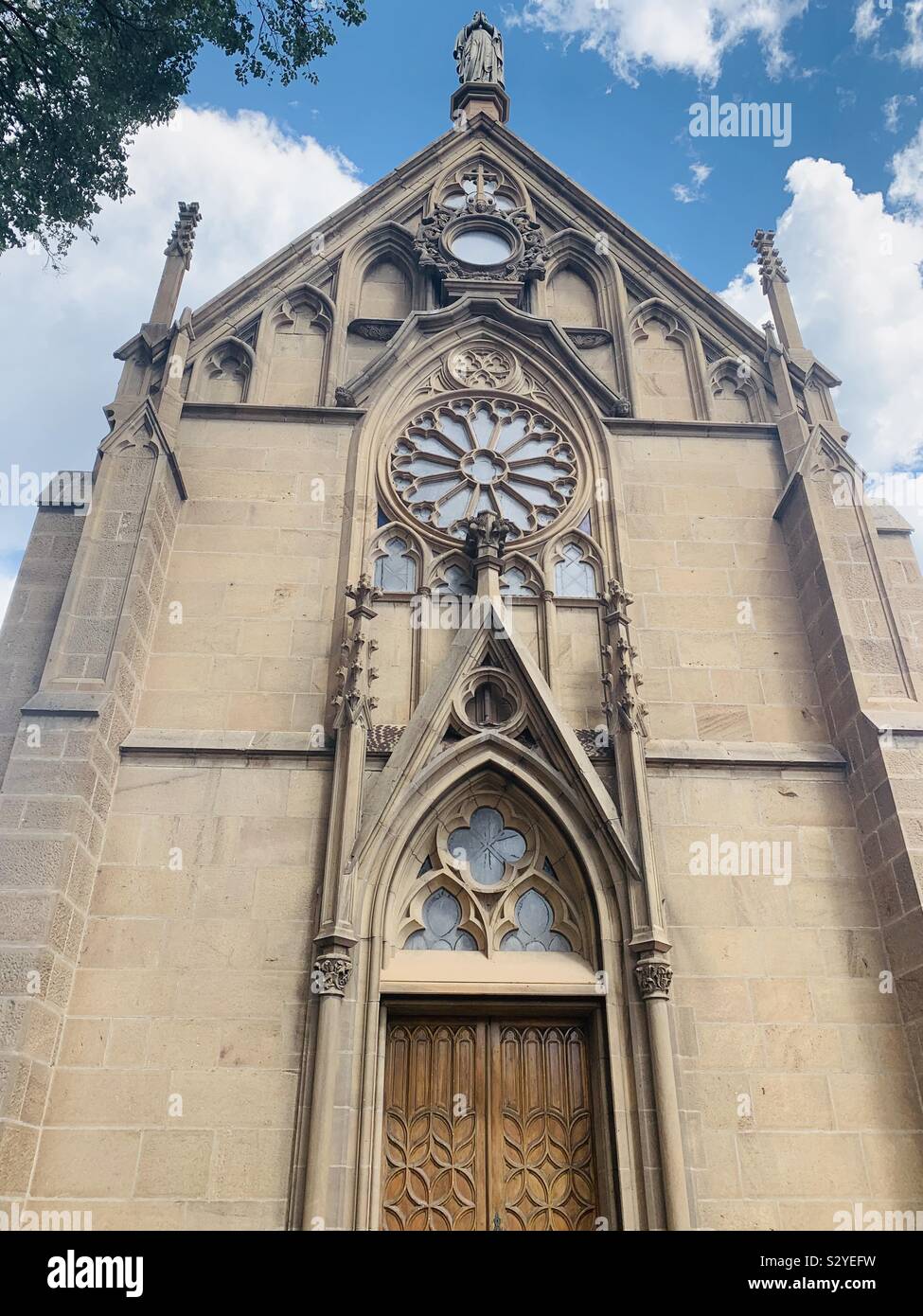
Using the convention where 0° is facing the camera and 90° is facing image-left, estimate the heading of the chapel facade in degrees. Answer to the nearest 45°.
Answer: approximately 0°
